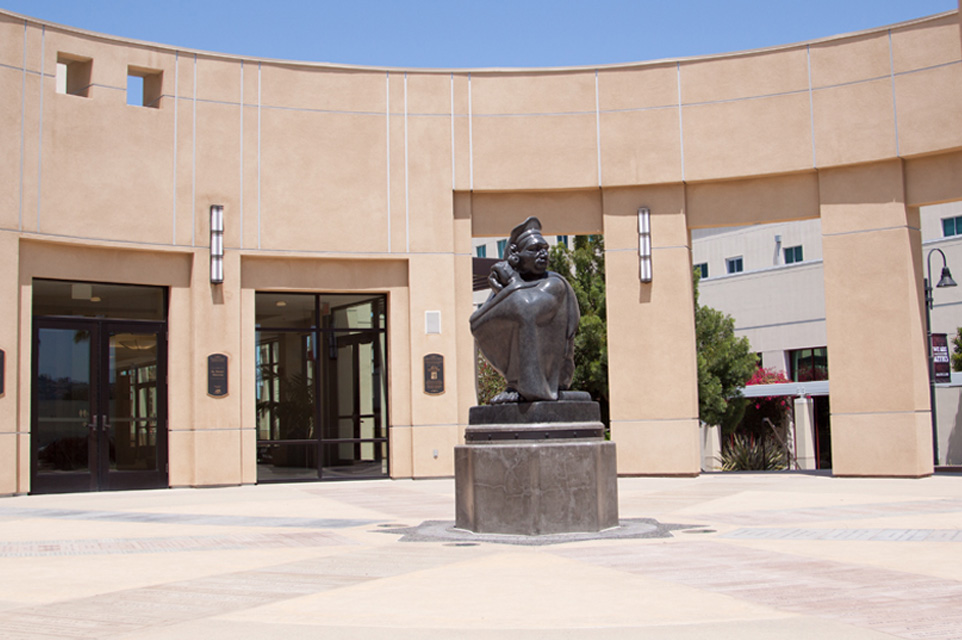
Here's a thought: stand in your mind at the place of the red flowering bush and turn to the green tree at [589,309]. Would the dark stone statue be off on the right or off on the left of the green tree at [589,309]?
left

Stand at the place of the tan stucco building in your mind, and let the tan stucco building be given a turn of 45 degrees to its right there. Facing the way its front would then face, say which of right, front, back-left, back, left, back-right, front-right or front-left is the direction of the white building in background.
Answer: back

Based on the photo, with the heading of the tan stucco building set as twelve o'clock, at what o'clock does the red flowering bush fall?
The red flowering bush is roughly at 7 o'clock from the tan stucco building.

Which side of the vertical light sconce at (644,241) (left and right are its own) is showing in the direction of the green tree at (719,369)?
back

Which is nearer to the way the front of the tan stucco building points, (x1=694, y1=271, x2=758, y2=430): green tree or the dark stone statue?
the dark stone statue

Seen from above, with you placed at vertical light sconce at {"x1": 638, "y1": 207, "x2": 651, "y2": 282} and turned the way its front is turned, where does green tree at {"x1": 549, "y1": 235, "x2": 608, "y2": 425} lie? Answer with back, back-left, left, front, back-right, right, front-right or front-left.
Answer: back

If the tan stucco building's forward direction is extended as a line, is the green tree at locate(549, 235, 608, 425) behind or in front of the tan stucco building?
behind

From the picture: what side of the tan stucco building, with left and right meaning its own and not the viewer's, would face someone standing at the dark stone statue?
front

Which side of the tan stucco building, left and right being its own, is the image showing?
front

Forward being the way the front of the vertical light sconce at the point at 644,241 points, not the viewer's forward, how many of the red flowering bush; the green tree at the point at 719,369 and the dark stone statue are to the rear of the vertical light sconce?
2
